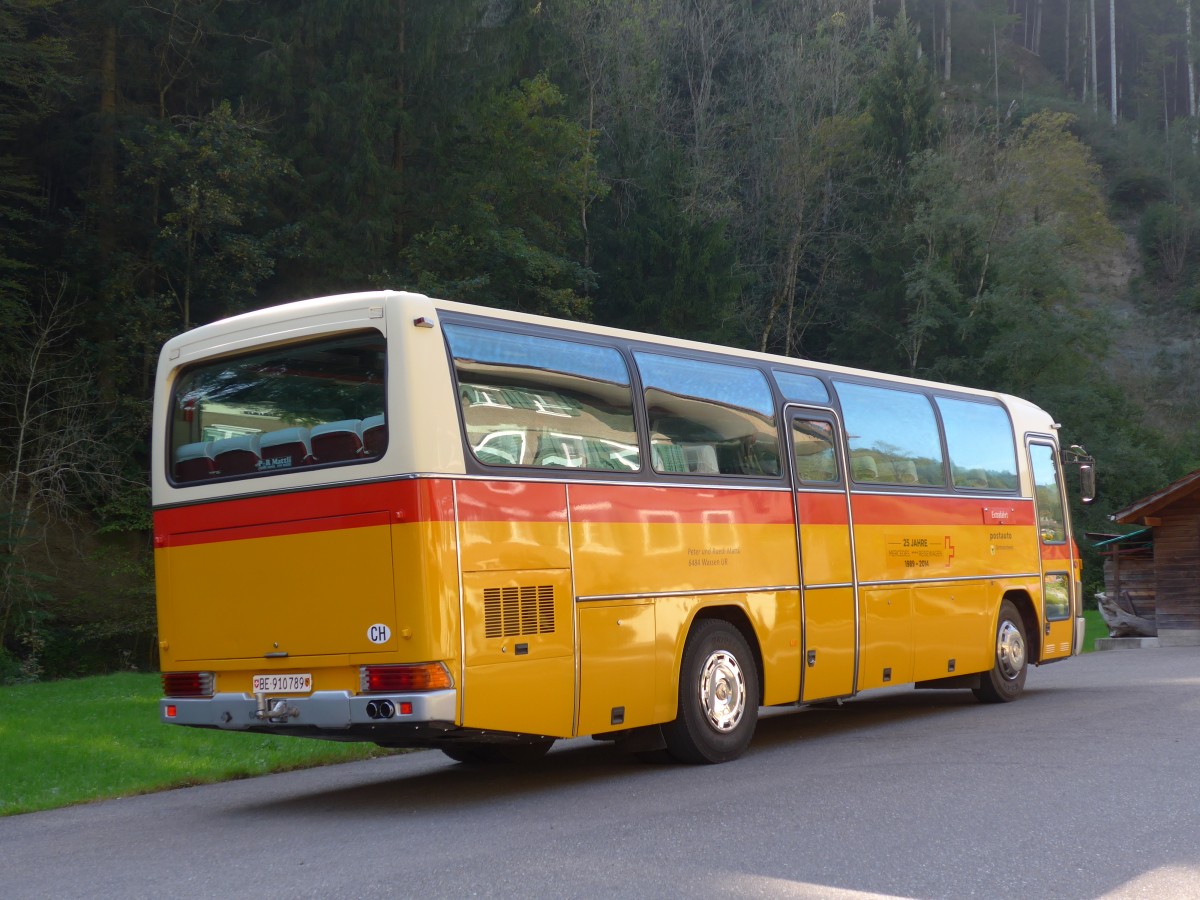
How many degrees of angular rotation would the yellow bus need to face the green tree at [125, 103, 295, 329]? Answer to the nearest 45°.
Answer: approximately 45° to its left

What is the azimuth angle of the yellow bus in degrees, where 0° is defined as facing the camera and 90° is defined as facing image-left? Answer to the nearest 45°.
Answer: approximately 225°

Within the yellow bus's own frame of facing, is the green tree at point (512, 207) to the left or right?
on its left
